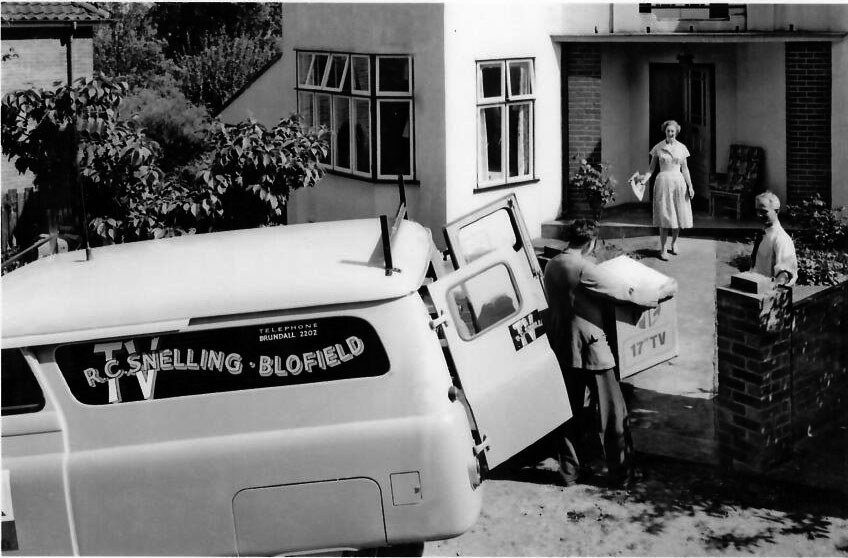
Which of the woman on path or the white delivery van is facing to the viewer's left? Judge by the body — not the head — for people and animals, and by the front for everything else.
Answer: the white delivery van

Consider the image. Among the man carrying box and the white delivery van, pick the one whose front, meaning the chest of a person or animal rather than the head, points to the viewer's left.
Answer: the white delivery van

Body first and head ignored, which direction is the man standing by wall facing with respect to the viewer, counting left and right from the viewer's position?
facing the viewer and to the left of the viewer

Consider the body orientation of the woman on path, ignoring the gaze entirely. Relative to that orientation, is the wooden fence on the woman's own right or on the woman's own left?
on the woman's own right

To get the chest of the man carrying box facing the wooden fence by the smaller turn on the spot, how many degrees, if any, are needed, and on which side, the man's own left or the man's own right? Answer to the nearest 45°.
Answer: approximately 90° to the man's own left

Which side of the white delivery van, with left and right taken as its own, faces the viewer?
left

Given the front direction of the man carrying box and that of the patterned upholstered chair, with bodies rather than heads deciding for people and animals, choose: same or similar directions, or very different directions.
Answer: very different directions

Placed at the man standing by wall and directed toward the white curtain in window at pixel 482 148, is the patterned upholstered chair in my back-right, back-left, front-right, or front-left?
front-right

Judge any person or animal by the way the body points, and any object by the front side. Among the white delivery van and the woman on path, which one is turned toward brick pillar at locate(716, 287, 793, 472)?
the woman on path

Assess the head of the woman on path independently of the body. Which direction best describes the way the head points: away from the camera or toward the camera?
toward the camera

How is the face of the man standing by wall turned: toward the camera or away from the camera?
toward the camera

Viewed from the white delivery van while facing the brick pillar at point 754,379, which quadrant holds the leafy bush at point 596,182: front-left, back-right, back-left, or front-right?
front-left

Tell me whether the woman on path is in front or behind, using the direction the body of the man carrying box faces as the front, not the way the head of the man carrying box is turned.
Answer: in front

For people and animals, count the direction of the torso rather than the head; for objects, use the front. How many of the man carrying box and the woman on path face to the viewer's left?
0

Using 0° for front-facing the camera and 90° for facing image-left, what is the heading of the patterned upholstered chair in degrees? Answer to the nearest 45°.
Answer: approximately 45°

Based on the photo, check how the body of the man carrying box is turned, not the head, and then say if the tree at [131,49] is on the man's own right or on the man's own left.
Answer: on the man's own left

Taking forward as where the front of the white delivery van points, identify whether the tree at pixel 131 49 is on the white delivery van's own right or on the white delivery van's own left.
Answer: on the white delivery van's own right
